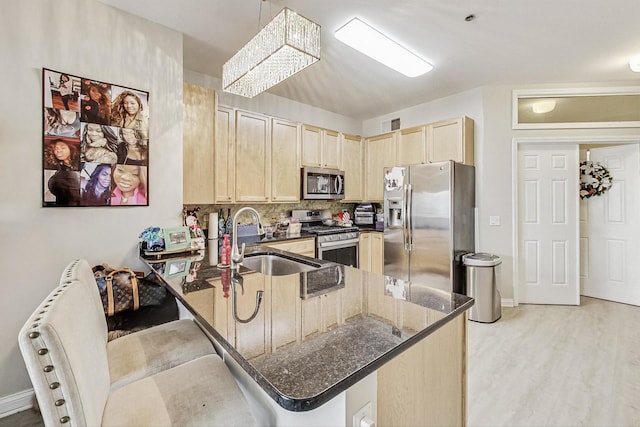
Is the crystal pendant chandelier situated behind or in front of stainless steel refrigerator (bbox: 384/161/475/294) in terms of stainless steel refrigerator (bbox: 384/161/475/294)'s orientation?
in front

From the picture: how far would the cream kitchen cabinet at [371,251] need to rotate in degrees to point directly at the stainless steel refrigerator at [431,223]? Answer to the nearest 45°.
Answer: approximately 90° to its left

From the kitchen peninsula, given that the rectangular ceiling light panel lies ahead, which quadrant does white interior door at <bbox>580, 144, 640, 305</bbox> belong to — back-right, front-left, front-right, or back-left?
front-right

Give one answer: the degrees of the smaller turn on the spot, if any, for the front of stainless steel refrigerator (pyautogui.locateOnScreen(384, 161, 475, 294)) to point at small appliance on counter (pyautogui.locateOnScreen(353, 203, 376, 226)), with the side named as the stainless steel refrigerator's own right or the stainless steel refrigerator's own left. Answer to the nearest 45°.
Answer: approximately 90° to the stainless steel refrigerator's own right

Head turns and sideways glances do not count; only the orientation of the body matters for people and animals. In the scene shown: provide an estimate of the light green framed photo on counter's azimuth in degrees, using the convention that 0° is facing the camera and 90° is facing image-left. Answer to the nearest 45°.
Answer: approximately 315°

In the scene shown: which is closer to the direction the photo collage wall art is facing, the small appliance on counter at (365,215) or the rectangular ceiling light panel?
the rectangular ceiling light panel

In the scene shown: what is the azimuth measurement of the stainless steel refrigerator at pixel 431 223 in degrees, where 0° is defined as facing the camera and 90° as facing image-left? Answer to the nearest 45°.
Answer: approximately 45°

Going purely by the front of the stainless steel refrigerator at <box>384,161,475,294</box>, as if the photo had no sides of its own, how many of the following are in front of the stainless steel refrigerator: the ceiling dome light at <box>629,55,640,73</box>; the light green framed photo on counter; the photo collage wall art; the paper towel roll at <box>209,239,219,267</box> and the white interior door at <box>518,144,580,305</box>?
3

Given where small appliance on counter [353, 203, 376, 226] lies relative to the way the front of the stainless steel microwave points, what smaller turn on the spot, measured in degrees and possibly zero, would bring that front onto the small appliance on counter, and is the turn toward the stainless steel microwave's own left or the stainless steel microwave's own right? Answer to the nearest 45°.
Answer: approximately 90° to the stainless steel microwave's own left

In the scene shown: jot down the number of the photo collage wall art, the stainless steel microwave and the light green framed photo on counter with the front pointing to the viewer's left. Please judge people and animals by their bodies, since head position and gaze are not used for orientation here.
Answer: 0

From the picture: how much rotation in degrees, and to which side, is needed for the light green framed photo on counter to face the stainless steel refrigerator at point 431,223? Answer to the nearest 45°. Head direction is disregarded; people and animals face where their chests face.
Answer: approximately 45° to its left

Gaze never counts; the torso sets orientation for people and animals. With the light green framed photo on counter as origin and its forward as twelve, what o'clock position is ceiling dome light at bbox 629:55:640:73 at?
The ceiling dome light is roughly at 11 o'clock from the light green framed photo on counter.

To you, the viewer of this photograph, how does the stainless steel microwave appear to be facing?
facing the viewer and to the right of the viewer

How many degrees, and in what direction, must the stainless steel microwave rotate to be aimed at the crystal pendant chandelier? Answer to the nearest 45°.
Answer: approximately 45° to its right
